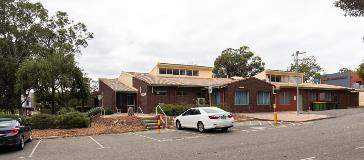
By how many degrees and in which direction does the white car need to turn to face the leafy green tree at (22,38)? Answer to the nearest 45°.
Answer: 0° — it already faces it

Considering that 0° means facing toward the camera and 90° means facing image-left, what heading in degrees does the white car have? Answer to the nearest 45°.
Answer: approximately 135°

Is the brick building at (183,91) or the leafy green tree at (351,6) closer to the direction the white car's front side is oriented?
the brick building

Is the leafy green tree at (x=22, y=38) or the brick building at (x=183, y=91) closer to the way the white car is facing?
the leafy green tree

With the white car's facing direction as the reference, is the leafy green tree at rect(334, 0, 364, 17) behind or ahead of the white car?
behind

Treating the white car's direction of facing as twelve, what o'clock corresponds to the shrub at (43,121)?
The shrub is roughly at 11 o'clock from the white car.

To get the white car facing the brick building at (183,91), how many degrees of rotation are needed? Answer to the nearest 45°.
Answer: approximately 45° to its right
